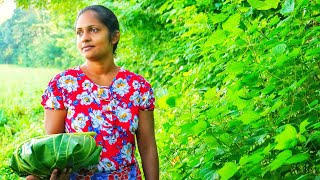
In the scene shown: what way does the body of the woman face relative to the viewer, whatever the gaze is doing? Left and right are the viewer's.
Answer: facing the viewer
